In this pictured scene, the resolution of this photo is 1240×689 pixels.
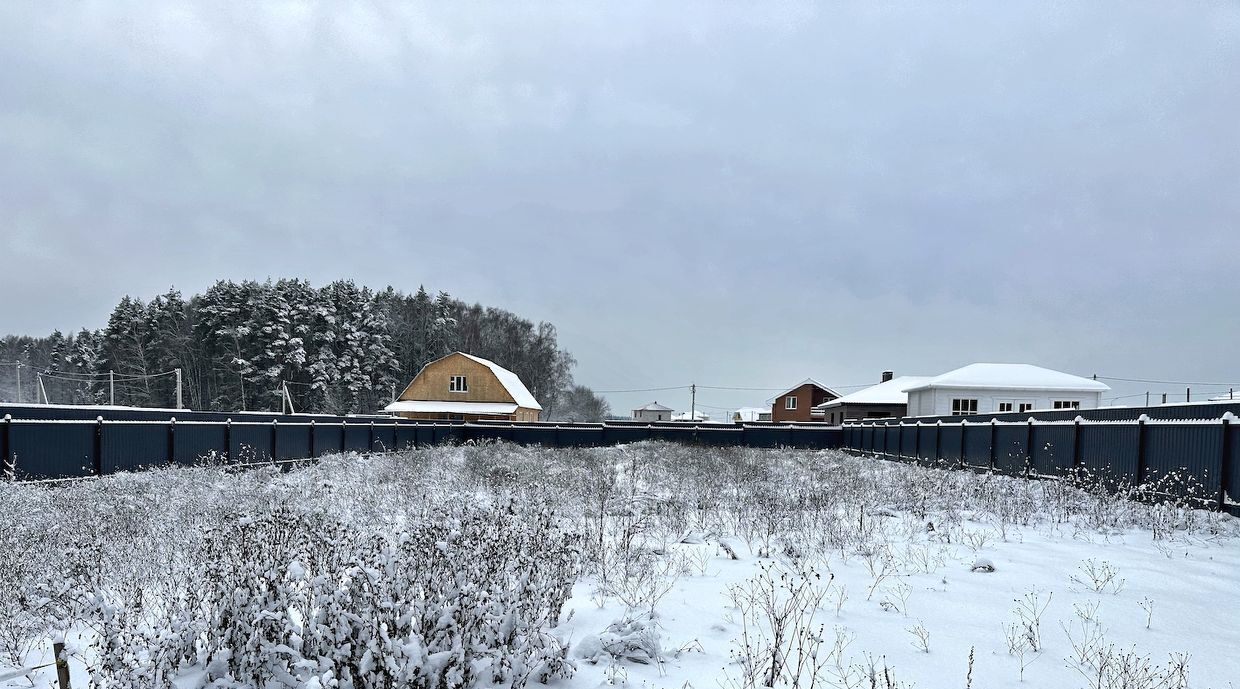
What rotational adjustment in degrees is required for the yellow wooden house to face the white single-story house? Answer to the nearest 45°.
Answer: approximately 45° to its left

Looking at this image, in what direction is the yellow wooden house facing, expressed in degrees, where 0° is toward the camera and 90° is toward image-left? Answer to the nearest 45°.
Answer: approximately 0°

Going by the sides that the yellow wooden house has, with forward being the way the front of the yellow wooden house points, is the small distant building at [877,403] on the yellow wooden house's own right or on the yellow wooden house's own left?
on the yellow wooden house's own left

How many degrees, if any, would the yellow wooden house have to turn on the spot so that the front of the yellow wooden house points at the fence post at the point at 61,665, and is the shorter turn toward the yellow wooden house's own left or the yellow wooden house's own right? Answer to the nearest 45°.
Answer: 0° — it already faces it
